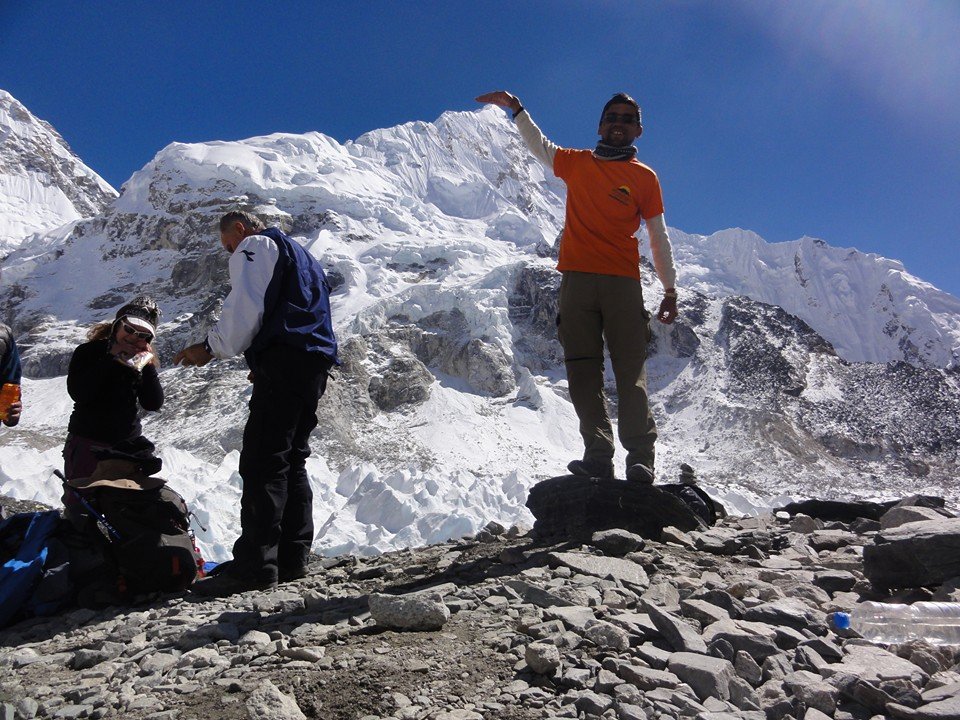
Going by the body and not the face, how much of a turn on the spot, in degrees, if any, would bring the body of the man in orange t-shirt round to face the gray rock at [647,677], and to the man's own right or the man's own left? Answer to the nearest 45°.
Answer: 0° — they already face it

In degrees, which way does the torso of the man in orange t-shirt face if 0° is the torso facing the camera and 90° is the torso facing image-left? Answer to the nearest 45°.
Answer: approximately 0°

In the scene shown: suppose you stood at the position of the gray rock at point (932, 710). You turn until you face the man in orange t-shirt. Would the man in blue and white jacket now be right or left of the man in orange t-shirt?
left

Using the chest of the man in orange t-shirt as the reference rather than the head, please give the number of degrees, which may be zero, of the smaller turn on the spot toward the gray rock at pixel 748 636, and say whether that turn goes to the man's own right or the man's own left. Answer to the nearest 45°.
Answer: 0° — they already face it

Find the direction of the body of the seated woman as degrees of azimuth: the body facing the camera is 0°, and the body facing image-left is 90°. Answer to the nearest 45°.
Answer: approximately 315°

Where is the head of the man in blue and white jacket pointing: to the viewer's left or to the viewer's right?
to the viewer's left
